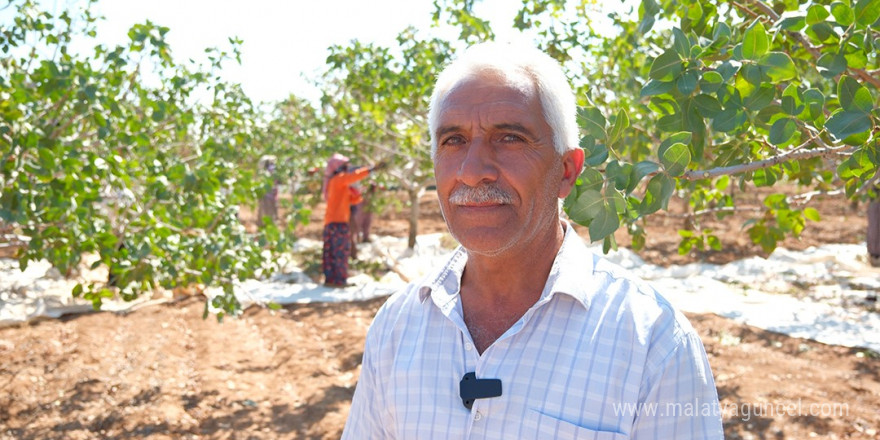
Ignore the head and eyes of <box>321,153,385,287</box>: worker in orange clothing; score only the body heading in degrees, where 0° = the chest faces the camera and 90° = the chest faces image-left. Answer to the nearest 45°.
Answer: approximately 270°

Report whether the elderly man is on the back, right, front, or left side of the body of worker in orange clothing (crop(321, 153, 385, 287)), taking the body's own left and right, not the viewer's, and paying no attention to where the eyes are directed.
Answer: right

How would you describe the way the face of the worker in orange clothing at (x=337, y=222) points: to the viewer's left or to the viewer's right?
to the viewer's right
